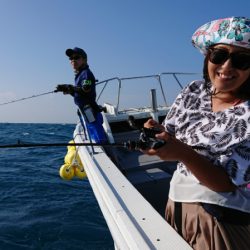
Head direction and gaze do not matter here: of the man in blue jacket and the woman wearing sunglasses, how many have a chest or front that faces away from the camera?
0

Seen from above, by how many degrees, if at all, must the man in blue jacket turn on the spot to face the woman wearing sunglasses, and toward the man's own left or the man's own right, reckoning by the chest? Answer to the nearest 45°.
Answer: approximately 90° to the man's own left

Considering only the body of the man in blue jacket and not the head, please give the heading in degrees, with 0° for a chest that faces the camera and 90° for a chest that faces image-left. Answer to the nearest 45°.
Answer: approximately 90°

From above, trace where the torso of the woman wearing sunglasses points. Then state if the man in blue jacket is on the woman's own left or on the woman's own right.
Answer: on the woman's own right
